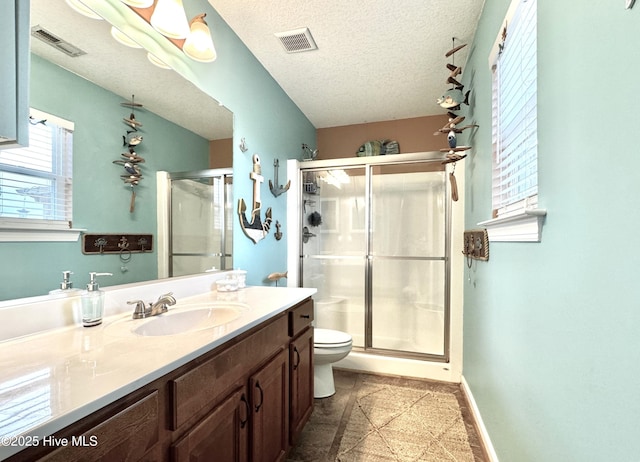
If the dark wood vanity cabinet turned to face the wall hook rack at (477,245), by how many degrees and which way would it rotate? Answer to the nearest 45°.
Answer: approximately 45° to its left

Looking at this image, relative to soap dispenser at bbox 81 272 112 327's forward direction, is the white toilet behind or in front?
in front

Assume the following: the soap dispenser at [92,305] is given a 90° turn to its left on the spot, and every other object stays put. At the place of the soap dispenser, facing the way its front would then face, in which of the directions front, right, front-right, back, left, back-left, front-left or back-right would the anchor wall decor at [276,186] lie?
front-right

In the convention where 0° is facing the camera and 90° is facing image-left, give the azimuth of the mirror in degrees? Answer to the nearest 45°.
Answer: approximately 315°

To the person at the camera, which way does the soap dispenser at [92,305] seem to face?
facing to the right of the viewer

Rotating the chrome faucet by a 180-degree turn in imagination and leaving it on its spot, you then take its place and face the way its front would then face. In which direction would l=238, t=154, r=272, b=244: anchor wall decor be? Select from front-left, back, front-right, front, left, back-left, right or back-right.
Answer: right
